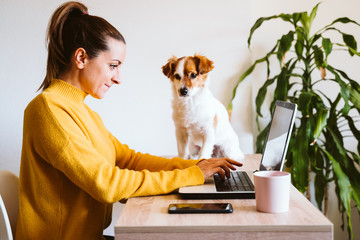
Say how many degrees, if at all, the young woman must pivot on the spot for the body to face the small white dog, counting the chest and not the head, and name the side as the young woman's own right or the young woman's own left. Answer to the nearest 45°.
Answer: approximately 45° to the young woman's own left

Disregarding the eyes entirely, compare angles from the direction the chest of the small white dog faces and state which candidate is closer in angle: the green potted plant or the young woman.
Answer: the young woman

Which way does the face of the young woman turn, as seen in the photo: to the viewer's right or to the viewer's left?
to the viewer's right

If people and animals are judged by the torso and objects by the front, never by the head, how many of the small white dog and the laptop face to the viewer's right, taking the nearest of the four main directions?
0

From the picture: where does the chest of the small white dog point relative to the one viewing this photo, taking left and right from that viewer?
facing the viewer and to the left of the viewer

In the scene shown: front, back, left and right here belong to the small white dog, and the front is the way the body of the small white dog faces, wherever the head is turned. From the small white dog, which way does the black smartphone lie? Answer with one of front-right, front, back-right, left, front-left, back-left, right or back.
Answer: front-left

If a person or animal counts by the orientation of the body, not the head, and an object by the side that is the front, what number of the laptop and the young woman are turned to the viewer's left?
1

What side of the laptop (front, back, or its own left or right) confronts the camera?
left

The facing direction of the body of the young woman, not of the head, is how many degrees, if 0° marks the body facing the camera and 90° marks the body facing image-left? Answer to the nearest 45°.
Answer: approximately 270°

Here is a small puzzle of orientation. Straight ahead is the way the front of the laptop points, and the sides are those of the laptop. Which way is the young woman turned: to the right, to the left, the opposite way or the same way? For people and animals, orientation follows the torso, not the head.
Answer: the opposite way

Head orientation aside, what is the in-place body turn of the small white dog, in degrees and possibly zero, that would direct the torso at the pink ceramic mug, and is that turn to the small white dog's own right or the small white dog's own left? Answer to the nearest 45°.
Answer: approximately 45° to the small white dog's own left
